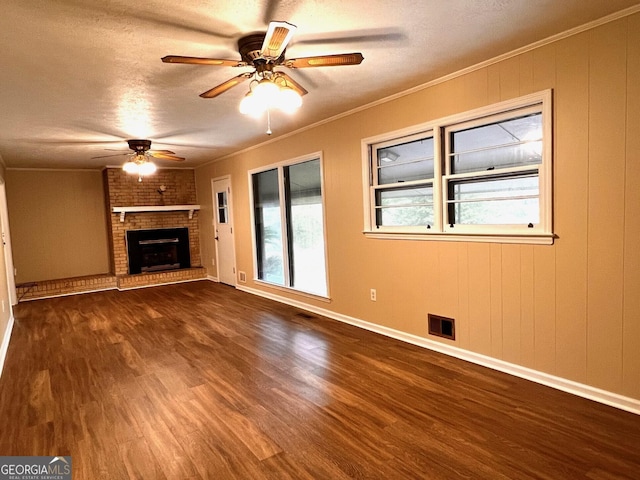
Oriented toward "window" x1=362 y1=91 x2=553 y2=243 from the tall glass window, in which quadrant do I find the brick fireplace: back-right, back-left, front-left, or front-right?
back-right

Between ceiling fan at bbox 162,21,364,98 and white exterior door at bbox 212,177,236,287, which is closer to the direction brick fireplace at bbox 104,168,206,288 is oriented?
the ceiling fan

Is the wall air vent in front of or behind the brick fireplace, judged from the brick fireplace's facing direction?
in front

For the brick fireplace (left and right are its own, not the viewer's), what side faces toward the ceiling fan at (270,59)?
front

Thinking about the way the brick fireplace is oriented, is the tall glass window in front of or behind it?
in front

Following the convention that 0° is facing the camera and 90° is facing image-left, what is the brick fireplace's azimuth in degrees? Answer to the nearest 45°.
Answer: approximately 0°

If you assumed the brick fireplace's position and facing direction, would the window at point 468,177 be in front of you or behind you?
in front

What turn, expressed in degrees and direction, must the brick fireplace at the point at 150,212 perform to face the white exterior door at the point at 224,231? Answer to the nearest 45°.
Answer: approximately 45° to its left
